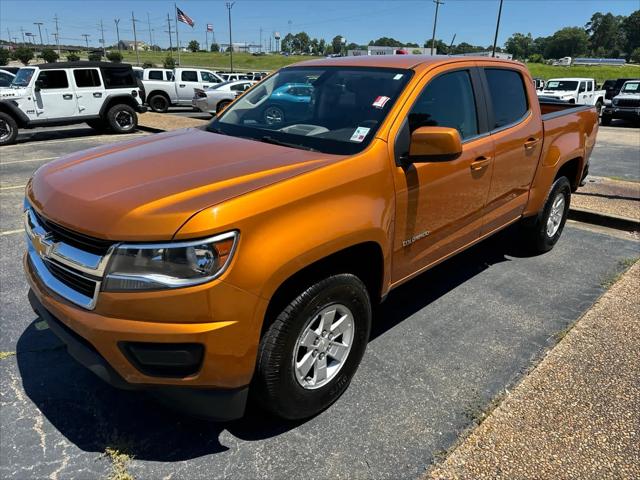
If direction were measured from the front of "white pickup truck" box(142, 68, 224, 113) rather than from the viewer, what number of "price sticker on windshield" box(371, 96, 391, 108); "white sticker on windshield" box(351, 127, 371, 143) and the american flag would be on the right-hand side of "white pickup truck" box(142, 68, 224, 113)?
2

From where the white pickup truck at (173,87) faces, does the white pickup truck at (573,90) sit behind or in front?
in front

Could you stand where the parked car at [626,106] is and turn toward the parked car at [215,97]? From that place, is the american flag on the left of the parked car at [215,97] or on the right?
right

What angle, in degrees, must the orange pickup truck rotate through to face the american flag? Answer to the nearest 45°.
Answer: approximately 135° to its right

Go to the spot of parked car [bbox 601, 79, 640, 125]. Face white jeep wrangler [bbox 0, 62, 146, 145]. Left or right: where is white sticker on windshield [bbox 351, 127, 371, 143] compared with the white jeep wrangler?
left

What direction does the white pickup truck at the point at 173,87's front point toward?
to the viewer's right

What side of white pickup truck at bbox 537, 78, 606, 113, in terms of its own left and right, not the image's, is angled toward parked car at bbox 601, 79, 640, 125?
left

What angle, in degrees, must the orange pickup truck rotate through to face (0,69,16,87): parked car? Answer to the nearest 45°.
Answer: approximately 90° to its right

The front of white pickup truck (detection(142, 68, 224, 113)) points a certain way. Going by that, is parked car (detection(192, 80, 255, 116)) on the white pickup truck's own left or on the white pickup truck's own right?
on the white pickup truck's own right

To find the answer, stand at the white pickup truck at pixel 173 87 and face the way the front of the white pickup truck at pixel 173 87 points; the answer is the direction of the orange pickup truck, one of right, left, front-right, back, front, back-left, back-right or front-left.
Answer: right

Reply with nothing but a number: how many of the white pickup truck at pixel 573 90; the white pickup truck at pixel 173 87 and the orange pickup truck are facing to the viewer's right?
1

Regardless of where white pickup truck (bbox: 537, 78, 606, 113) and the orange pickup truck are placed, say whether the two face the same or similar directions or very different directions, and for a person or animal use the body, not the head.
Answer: same or similar directions

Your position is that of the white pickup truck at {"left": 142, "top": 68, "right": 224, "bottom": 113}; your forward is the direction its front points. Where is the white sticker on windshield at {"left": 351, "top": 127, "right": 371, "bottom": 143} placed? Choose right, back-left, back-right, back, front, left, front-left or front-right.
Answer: right

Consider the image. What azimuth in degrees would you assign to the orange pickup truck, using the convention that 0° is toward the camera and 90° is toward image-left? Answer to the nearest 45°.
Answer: approximately 45°

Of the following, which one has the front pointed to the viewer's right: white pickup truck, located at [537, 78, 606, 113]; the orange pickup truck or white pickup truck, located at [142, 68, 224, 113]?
white pickup truck, located at [142, 68, 224, 113]

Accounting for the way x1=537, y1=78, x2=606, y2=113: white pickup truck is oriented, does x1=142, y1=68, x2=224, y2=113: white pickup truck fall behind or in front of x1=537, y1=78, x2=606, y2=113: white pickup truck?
in front

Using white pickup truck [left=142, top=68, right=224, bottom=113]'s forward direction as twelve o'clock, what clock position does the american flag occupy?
The american flag is roughly at 9 o'clock from the white pickup truck.
